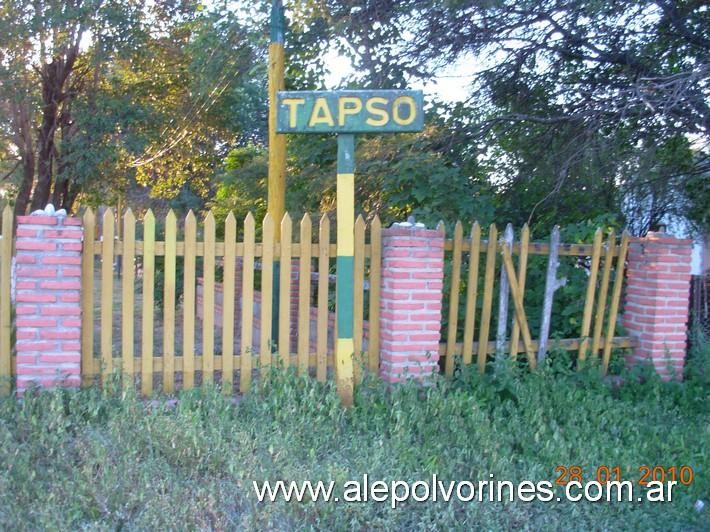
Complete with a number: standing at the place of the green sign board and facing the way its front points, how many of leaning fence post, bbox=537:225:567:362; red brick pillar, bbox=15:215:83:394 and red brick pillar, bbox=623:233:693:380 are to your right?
1

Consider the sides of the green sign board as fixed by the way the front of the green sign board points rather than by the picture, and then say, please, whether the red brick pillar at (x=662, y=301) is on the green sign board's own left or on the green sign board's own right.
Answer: on the green sign board's own left

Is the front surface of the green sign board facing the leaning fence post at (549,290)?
no

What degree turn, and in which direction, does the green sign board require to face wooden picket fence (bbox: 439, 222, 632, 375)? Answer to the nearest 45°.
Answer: approximately 135° to its left

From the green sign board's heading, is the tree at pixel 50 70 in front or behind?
behind

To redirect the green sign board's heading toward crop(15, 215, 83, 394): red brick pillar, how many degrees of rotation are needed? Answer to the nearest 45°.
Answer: approximately 90° to its right

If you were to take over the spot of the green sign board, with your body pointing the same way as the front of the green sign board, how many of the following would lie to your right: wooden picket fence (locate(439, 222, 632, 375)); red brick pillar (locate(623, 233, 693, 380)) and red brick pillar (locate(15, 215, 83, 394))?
1

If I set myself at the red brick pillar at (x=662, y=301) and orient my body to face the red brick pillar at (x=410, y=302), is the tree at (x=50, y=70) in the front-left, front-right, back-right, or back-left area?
front-right

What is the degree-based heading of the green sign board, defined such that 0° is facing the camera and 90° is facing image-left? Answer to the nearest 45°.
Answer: approximately 0°
